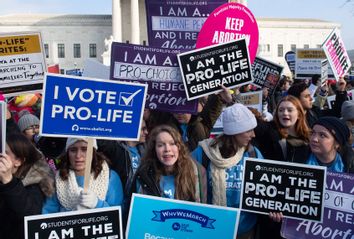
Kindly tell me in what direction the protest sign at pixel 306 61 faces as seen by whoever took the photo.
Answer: facing the viewer

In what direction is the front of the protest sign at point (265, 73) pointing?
toward the camera

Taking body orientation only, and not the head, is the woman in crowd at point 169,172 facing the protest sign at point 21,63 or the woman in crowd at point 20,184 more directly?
the woman in crowd

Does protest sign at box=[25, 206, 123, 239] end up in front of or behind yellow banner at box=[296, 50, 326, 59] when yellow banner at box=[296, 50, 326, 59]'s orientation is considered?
in front

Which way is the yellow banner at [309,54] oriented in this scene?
toward the camera

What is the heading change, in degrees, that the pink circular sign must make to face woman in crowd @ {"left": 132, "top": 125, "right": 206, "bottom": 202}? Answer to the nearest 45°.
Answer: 0° — it already faces them

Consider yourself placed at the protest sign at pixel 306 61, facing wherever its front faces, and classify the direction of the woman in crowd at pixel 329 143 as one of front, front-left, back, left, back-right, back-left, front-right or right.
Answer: front

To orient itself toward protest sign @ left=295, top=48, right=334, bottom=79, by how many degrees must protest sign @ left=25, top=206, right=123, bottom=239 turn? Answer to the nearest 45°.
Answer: approximately 135° to its left

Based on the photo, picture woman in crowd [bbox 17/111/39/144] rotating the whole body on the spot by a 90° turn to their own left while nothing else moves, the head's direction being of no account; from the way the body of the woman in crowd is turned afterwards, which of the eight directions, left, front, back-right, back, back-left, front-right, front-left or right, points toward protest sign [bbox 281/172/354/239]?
right
